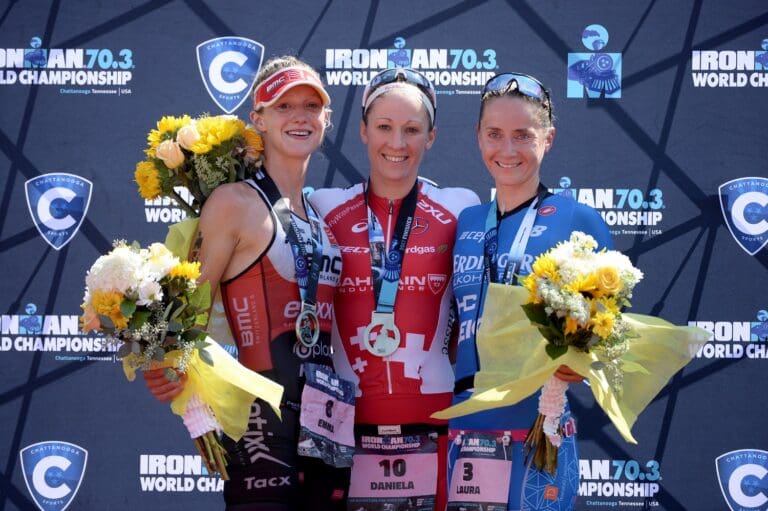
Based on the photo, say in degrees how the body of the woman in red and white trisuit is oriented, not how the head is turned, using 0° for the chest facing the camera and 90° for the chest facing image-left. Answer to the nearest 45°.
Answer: approximately 0°
